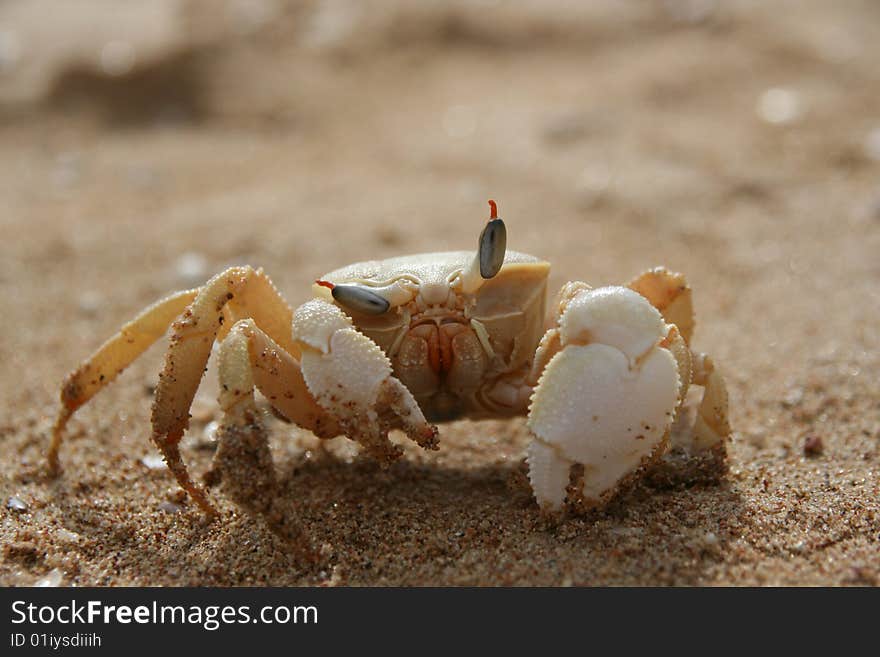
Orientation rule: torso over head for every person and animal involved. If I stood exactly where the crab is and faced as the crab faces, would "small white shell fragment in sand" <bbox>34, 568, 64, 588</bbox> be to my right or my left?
on my right

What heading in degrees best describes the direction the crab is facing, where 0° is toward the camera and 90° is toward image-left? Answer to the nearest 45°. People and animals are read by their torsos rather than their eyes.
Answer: approximately 0°

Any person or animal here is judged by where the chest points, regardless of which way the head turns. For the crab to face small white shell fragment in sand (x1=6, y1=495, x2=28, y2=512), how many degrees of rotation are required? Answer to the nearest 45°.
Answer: approximately 90° to its right

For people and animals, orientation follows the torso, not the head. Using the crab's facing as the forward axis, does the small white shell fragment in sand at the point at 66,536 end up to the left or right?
on its right
